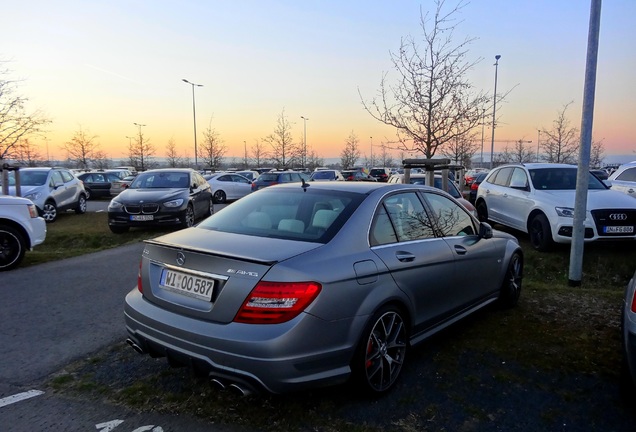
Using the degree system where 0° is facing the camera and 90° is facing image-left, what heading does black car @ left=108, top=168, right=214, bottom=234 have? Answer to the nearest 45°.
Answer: approximately 45°

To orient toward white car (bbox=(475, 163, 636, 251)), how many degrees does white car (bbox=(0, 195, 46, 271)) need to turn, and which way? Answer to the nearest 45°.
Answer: approximately 45° to its right

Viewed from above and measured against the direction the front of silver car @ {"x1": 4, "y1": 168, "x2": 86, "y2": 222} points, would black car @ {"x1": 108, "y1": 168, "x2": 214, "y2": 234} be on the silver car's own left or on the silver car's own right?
on the silver car's own left

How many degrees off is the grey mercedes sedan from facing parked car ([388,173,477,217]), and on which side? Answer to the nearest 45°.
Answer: approximately 45° to its left

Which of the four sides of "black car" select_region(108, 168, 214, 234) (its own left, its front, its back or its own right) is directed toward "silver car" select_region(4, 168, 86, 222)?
right

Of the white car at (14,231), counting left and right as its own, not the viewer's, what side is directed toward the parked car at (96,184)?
left

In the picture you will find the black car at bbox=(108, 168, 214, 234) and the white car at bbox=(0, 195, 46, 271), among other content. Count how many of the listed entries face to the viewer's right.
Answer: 1

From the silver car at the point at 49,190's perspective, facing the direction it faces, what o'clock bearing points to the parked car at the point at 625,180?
The parked car is roughly at 9 o'clock from the silver car.
